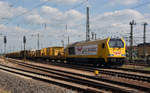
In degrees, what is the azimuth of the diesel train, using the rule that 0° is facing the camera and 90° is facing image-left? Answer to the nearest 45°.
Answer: approximately 315°
